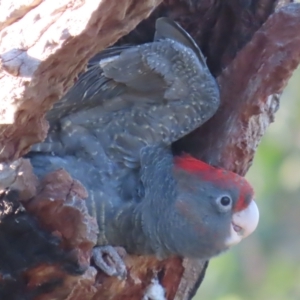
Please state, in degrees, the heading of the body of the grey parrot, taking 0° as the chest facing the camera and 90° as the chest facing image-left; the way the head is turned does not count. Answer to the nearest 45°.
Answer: approximately 270°
